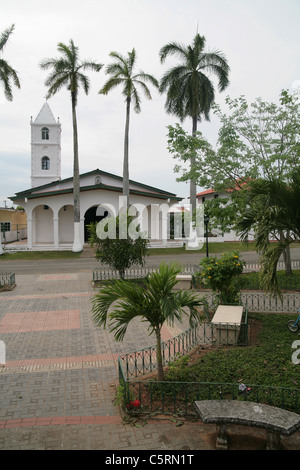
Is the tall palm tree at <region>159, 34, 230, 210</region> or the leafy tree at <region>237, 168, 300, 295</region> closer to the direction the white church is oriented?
the leafy tree

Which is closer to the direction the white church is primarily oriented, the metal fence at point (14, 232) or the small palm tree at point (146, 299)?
the small palm tree

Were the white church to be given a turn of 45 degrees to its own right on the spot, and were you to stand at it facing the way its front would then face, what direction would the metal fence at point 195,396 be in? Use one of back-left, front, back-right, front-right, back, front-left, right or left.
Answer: front-left

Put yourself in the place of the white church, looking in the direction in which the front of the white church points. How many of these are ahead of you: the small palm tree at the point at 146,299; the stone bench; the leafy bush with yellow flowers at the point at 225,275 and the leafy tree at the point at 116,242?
4

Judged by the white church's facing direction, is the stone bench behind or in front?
in front

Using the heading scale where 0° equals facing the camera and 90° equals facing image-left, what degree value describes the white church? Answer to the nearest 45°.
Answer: approximately 0°

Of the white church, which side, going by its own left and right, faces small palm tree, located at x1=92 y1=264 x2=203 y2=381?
front

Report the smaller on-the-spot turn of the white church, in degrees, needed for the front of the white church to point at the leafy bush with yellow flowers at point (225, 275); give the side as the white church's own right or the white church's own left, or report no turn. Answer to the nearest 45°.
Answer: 0° — it already faces it

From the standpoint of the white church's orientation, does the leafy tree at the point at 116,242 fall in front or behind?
in front

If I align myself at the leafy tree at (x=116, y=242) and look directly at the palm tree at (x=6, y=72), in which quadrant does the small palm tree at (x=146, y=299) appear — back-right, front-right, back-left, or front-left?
back-left
